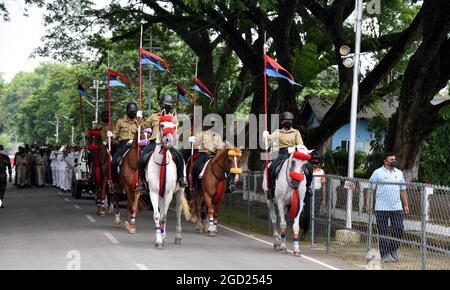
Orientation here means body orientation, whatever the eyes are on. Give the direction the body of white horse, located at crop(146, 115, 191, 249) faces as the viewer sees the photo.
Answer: toward the camera

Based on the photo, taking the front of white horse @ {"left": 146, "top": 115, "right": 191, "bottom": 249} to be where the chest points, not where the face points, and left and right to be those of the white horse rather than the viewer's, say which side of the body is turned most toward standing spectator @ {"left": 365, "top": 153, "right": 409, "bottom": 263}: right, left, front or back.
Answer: left

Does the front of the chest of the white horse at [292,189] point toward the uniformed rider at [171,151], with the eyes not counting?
no

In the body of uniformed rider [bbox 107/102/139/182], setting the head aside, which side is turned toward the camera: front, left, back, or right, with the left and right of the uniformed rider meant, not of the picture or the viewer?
front

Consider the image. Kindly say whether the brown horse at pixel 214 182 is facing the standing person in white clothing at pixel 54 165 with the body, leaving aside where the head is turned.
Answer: no

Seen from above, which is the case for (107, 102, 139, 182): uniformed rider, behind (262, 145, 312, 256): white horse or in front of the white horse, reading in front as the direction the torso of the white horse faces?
behind

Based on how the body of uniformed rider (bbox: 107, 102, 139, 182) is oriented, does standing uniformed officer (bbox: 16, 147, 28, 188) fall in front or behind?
behind

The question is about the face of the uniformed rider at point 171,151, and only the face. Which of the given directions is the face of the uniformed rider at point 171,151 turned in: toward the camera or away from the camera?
toward the camera

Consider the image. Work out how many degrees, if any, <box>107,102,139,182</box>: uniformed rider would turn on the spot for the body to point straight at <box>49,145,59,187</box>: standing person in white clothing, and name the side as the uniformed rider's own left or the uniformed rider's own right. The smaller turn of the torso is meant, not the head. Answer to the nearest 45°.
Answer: approximately 180°

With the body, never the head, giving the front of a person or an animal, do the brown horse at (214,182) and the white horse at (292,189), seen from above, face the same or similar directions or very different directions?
same or similar directions

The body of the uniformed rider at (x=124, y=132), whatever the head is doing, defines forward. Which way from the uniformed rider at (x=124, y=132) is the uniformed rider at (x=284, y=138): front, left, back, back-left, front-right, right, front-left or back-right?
front-left

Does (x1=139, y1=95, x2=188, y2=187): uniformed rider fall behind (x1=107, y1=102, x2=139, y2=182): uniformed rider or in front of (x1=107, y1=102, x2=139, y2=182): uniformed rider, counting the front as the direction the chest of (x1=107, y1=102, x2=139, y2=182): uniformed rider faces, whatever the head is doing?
in front

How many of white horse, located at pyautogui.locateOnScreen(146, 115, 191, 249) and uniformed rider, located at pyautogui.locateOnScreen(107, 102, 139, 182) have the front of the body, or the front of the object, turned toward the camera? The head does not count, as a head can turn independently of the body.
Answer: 2

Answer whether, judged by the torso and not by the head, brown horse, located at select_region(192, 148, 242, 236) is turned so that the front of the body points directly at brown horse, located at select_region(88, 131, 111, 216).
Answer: no

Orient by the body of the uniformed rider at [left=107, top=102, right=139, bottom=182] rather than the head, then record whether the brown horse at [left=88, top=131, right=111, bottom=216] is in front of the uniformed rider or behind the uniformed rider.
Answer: behind

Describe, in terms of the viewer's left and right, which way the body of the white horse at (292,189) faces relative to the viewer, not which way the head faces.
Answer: facing the viewer and to the right of the viewer
